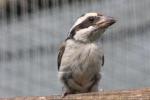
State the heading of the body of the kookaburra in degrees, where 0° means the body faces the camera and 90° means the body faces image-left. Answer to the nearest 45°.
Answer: approximately 0°
